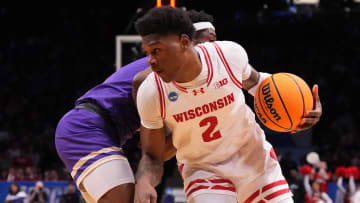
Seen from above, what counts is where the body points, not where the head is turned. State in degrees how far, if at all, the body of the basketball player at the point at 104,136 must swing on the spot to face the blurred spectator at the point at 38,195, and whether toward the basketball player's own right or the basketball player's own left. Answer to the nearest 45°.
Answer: approximately 90° to the basketball player's own left

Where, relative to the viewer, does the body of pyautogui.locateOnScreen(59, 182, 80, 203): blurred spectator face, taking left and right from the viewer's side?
facing the viewer

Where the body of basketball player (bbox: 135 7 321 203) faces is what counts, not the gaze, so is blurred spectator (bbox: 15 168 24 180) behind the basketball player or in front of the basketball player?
behind

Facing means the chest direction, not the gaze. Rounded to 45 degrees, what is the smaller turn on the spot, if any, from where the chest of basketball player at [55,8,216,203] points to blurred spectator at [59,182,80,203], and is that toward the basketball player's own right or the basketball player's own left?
approximately 90° to the basketball player's own left

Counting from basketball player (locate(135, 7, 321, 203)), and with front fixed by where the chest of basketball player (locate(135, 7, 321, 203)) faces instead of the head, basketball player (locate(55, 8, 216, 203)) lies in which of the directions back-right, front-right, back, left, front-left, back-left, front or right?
right

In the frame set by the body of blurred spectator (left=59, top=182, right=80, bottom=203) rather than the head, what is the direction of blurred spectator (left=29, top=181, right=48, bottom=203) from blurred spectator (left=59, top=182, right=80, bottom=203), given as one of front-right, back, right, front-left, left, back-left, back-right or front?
back-right

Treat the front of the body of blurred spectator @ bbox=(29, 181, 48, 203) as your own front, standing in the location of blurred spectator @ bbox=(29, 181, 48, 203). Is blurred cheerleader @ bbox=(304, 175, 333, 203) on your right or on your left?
on your left

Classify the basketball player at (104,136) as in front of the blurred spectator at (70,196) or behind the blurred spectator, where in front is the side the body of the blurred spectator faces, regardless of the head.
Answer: in front

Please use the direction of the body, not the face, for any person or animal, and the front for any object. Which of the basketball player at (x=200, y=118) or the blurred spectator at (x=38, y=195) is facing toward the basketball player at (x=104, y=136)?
the blurred spectator

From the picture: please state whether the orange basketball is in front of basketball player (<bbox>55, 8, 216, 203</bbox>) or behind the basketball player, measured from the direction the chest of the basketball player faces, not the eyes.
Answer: in front
